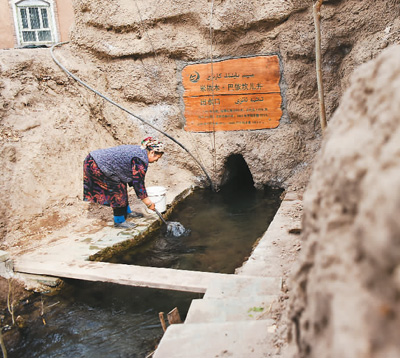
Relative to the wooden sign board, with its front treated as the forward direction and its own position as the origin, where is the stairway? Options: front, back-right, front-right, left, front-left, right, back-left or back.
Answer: front

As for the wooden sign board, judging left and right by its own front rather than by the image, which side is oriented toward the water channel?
front

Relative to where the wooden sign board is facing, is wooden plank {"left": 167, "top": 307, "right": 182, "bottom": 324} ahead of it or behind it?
ahead

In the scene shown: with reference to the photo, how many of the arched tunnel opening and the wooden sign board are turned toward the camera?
2

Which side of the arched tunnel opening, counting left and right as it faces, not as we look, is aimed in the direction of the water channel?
front

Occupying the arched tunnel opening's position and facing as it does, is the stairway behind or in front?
in front

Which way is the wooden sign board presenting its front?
toward the camera
